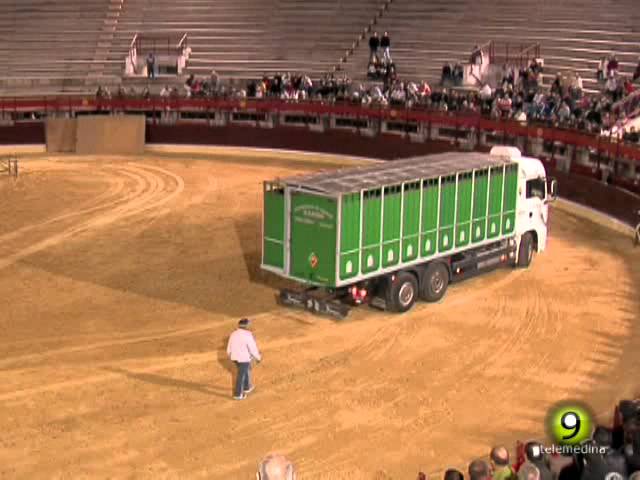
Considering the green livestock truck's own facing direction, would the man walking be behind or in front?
behind

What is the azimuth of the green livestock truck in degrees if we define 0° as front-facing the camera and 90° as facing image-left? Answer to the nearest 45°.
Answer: approximately 225°
